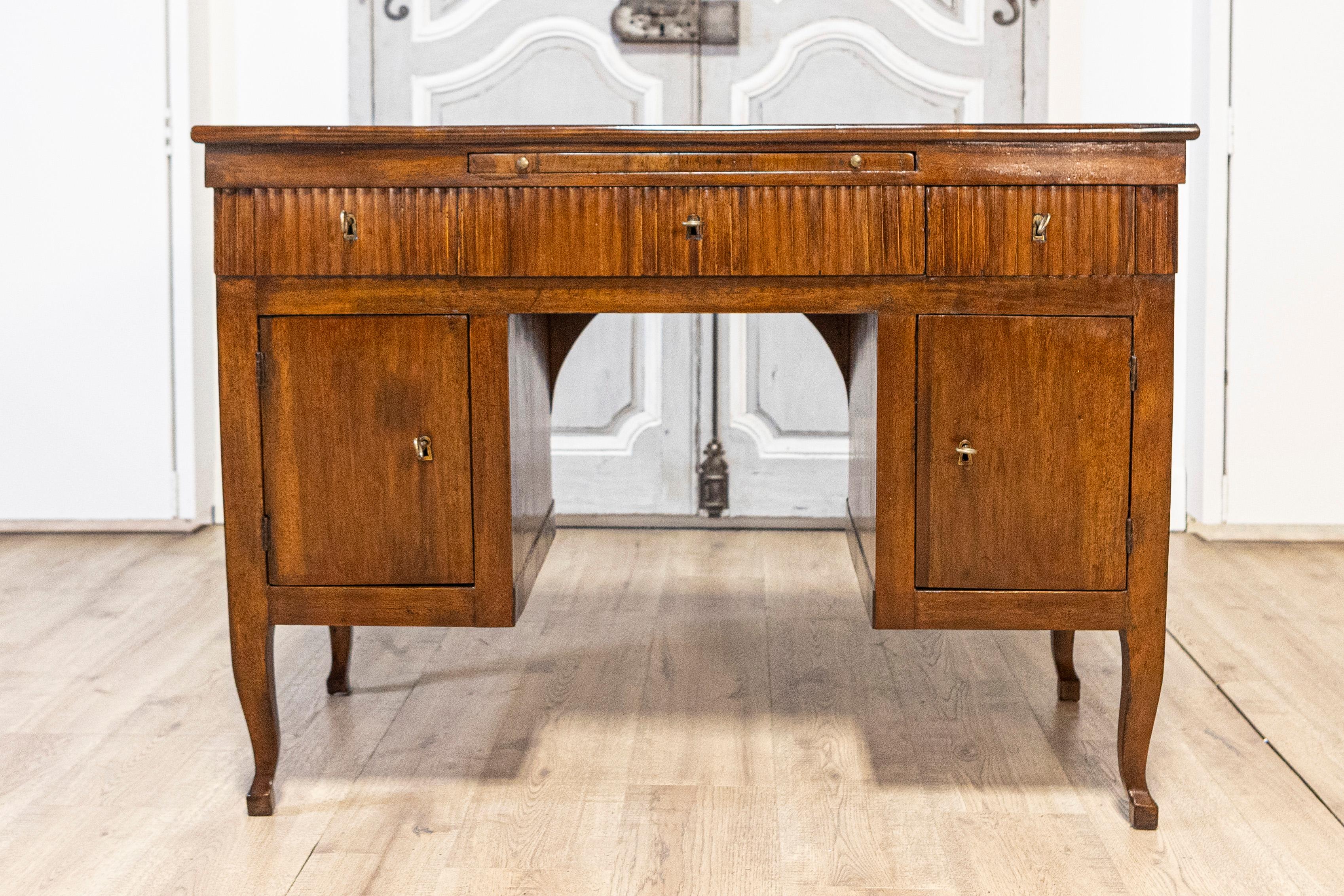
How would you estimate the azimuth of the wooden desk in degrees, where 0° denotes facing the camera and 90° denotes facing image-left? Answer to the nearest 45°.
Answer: approximately 0°

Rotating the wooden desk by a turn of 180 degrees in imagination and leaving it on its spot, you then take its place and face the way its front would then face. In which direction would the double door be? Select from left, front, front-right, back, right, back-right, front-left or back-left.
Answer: front
